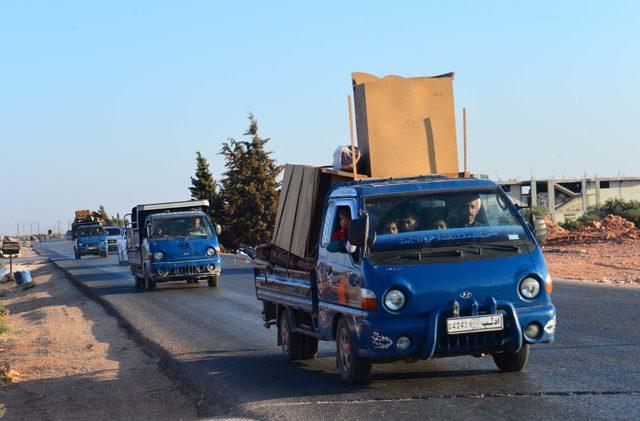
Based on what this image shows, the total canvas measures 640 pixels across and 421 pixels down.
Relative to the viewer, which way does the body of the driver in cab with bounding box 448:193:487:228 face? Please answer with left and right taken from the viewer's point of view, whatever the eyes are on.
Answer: facing the viewer

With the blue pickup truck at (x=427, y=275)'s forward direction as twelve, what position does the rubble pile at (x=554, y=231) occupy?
The rubble pile is roughly at 8 o'clock from the blue pickup truck.

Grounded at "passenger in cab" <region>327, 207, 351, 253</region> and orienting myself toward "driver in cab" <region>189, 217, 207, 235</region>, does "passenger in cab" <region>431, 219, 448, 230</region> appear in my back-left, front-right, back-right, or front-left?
back-right

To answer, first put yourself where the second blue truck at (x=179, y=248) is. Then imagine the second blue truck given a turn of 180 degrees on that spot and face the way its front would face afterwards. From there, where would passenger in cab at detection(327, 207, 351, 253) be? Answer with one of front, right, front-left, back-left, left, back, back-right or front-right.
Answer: back

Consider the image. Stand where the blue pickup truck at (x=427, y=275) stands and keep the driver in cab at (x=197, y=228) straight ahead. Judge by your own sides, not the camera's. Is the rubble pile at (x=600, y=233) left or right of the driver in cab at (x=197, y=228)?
right

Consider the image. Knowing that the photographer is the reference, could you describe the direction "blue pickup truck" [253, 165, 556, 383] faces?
facing the viewer and to the right of the viewer

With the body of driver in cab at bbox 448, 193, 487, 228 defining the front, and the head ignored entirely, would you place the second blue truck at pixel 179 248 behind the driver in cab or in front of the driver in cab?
behind

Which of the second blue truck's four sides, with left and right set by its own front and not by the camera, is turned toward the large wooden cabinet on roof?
front

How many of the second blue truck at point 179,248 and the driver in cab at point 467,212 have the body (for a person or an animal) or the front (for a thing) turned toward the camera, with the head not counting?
2

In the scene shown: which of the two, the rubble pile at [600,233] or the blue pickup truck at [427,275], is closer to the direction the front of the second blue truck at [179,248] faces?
the blue pickup truck

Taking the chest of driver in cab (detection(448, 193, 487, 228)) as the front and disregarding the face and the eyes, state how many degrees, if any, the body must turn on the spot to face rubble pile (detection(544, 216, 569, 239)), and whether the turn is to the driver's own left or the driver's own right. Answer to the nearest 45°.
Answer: approximately 180°

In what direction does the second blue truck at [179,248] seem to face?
toward the camera

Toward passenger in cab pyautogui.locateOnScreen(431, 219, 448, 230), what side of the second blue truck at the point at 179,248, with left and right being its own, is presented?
front

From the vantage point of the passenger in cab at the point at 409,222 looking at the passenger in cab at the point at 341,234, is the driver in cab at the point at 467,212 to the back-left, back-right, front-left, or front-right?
back-right
